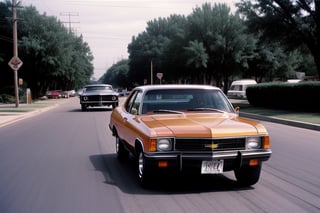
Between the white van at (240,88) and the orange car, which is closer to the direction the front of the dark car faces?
the orange car

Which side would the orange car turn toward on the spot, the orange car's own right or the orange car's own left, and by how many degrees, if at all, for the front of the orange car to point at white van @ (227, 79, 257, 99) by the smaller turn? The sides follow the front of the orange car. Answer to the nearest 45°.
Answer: approximately 180°

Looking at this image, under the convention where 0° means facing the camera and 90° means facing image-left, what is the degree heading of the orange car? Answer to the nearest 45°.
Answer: approximately 0°

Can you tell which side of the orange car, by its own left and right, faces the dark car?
back

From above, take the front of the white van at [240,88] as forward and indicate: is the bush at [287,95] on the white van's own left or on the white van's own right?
on the white van's own left

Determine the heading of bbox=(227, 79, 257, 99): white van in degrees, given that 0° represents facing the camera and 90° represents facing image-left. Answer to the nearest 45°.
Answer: approximately 45°

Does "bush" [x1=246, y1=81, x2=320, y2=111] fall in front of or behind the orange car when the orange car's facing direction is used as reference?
behind
